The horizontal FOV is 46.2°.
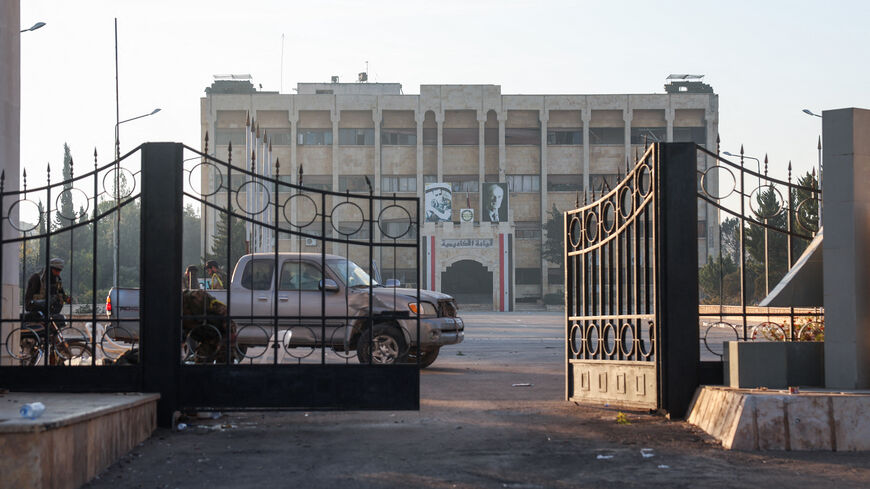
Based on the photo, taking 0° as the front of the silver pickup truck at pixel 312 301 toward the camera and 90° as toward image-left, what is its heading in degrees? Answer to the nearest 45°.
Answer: approximately 315°

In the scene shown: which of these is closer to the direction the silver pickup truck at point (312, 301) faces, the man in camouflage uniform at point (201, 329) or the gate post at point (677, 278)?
the gate post

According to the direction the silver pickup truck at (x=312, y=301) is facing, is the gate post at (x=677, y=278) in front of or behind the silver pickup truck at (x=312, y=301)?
in front

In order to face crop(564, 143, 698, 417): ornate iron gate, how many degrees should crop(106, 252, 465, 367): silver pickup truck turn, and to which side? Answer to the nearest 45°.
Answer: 0° — it already faces it

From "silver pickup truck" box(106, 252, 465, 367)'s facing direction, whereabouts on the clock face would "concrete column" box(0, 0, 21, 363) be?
The concrete column is roughly at 3 o'clock from the silver pickup truck.

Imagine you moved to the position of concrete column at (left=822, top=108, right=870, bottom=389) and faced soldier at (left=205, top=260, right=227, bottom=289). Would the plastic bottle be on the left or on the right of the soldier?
left

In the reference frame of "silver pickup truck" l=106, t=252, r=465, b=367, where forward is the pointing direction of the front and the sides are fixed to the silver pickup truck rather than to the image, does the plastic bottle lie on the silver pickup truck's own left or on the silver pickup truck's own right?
on the silver pickup truck's own right

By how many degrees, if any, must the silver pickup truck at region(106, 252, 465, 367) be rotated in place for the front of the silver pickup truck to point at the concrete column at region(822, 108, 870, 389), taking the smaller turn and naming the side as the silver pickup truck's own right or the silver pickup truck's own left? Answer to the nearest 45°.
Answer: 0° — it already faces it
